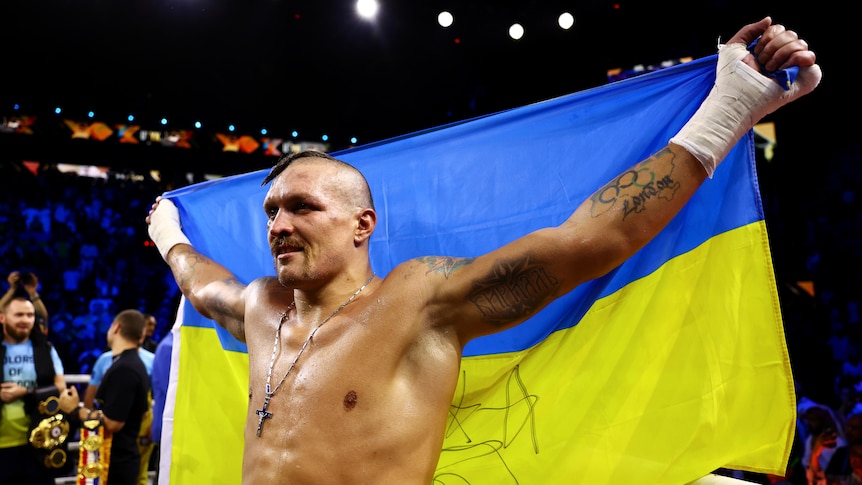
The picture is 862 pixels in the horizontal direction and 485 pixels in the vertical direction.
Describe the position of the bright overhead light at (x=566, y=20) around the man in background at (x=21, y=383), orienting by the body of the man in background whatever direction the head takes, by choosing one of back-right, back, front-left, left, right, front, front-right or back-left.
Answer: left

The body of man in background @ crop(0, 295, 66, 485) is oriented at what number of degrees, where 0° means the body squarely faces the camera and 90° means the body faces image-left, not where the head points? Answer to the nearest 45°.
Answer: approximately 0°

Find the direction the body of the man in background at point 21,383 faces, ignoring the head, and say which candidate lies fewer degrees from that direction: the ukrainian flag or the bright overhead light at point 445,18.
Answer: the ukrainian flag

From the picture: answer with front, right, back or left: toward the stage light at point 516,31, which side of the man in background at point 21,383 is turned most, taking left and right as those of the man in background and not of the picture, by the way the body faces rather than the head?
left

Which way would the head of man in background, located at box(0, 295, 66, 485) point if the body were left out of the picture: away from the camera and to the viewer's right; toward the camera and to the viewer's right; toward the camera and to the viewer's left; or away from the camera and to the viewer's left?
toward the camera and to the viewer's right
